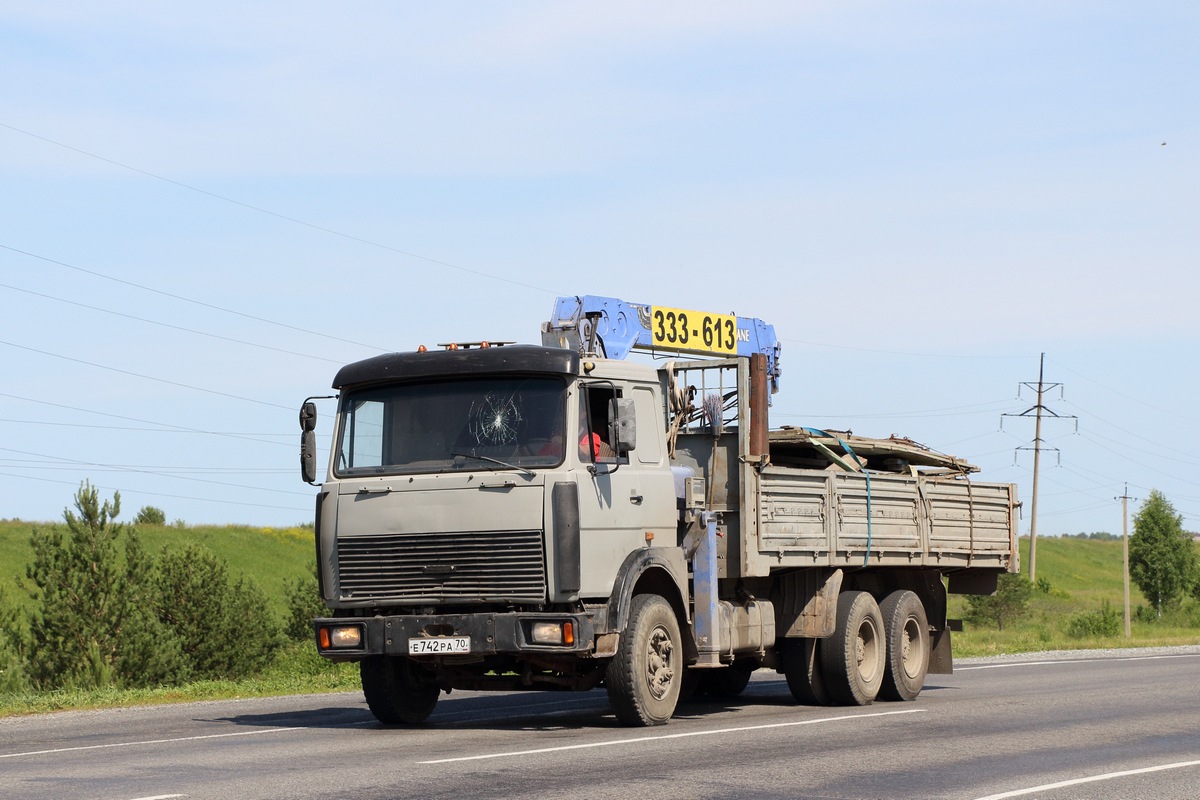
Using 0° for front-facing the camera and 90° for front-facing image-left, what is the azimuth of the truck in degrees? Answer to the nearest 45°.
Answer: approximately 45°

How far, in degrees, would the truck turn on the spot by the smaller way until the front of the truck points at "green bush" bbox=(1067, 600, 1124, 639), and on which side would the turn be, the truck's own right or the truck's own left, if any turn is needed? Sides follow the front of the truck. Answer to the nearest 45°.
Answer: approximately 135° to the truck's own right

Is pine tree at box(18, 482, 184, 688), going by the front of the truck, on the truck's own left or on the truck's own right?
on the truck's own right

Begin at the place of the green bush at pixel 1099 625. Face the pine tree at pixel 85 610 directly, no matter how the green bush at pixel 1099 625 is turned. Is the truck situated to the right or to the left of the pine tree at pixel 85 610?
left

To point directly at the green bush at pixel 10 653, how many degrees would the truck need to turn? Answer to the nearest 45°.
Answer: approximately 90° to its right

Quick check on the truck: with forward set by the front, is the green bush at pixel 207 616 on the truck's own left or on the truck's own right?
on the truck's own right
